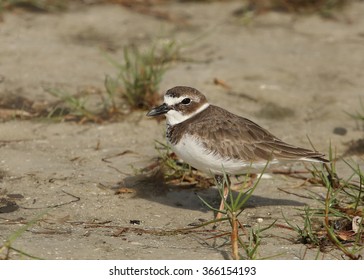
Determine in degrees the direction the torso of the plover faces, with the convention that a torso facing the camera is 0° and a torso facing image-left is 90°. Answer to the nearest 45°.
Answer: approximately 90°
